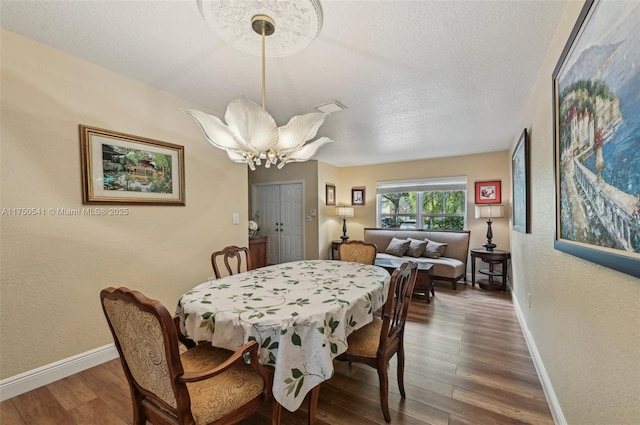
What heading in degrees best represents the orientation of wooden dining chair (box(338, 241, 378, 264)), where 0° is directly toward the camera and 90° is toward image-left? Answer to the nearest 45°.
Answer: approximately 0°

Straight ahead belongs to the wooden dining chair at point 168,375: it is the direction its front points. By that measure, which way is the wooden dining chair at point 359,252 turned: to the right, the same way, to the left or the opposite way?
the opposite way

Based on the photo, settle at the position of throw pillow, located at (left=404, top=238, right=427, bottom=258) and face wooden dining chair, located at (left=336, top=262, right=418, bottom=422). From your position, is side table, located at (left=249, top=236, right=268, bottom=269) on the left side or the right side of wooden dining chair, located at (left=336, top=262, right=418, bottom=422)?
right

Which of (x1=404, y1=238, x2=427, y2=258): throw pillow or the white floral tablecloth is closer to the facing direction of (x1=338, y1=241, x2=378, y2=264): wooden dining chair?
the white floral tablecloth

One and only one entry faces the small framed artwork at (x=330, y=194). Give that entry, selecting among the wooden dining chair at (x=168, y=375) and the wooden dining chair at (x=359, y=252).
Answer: the wooden dining chair at (x=168, y=375)

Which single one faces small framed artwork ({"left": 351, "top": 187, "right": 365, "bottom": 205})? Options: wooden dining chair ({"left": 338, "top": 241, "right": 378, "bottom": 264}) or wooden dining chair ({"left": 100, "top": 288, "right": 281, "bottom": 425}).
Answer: wooden dining chair ({"left": 100, "top": 288, "right": 281, "bottom": 425})

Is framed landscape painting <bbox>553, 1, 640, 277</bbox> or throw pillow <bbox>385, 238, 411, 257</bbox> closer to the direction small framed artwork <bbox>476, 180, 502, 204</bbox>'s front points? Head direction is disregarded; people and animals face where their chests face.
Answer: the framed landscape painting

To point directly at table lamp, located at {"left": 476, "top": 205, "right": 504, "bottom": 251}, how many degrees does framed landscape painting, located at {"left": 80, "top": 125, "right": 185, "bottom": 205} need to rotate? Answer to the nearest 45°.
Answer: approximately 45° to its left

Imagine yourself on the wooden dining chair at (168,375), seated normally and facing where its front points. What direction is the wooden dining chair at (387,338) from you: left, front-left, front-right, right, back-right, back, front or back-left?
front-right

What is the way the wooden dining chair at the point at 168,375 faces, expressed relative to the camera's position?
facing away from the viewer and to the right of the viewer

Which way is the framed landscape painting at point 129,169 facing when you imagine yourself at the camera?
facing the viewer and to the right of the viewer

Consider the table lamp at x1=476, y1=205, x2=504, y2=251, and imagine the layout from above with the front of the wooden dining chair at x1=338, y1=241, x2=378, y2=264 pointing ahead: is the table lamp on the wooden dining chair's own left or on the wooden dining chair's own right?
on the wooden dining chair's own left

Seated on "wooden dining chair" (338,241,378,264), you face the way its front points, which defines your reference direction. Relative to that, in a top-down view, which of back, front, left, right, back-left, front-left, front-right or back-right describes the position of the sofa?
back-left

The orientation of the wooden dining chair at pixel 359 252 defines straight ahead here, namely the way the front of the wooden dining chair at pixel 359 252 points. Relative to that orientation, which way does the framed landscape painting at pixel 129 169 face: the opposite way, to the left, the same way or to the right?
to the left

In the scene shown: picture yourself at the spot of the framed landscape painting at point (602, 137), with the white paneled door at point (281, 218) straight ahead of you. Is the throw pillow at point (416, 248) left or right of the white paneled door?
right

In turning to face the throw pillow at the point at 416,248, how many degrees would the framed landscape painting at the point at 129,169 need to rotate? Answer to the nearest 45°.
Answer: approximately 45° to its left

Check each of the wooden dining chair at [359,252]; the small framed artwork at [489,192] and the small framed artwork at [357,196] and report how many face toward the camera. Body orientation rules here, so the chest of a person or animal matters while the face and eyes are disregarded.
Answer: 3
